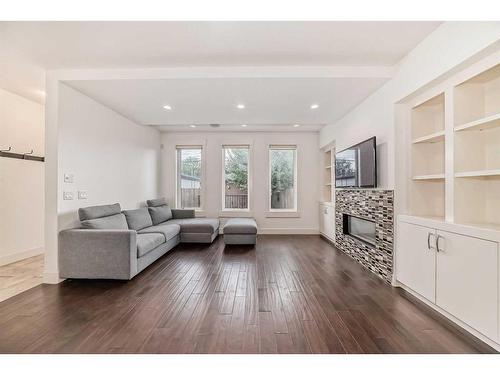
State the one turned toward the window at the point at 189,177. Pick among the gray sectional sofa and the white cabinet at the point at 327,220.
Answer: the white cabinet

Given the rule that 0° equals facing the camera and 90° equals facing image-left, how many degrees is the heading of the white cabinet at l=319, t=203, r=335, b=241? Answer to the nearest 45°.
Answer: approximately 90°

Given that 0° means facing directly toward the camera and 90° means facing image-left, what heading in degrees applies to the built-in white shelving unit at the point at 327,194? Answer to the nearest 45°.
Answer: approximately 90°

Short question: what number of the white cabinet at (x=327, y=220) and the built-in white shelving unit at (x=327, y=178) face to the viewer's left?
2

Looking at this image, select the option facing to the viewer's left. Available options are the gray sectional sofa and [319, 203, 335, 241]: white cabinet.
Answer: the white cabinet

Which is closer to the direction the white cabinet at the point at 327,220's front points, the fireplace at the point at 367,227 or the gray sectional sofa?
the gray sectional sofa

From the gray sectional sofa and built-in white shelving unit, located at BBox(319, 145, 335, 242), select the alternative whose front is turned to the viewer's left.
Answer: the built-in white shelving unit

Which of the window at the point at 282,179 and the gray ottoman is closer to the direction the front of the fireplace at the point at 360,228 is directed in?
the gray ottoman

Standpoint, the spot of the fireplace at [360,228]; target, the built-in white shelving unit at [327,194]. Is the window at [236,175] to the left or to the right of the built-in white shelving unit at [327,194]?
left

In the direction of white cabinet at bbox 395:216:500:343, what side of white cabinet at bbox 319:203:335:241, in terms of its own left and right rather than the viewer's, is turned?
left

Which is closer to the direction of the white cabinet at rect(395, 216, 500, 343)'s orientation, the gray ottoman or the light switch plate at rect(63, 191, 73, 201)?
the light switch plate

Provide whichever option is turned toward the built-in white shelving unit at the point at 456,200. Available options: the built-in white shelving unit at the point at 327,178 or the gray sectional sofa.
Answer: the gray sectional sofa

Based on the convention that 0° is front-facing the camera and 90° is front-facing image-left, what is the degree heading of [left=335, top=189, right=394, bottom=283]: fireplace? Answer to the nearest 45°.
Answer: approximately 45°
